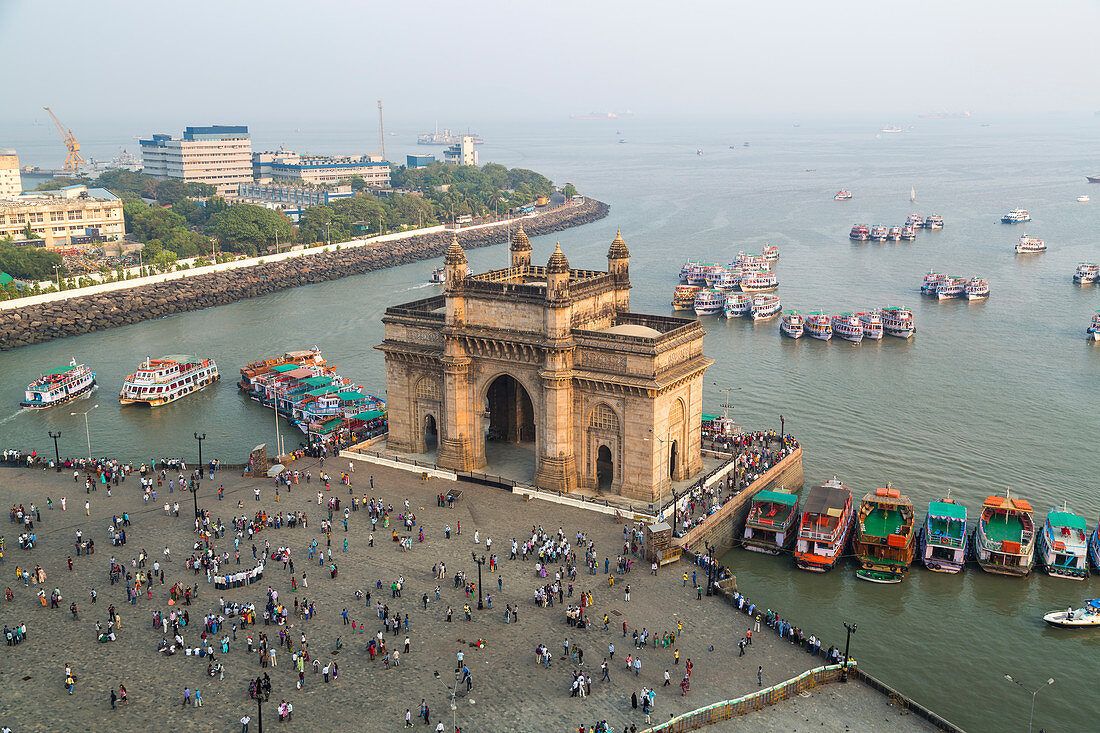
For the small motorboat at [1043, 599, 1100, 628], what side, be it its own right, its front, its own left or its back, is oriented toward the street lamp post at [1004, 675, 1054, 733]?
left

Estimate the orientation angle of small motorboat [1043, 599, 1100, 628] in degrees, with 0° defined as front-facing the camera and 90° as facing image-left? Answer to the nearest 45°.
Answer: approximately 90°
